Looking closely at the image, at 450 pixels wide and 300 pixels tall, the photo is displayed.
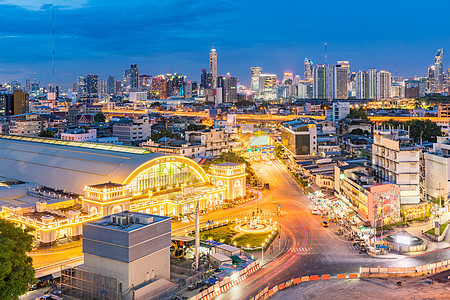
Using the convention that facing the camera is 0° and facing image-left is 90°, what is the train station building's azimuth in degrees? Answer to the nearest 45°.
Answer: approximately 315°

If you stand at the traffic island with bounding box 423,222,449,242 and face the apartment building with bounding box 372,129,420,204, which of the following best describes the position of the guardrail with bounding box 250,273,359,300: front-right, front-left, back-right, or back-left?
back-left

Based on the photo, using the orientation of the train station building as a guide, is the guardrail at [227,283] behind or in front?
in front

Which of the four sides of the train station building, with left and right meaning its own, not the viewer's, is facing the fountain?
front

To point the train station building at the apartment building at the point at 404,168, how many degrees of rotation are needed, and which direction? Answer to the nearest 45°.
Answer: approximately 45° to its left
